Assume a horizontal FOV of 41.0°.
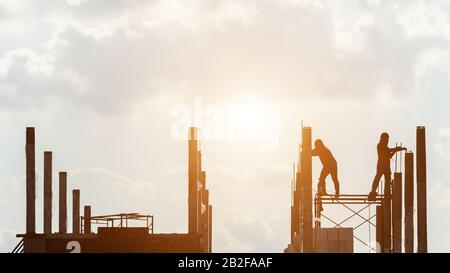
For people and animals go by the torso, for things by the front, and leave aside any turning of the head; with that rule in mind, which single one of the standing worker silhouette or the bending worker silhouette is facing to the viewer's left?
the bending worker silhouette

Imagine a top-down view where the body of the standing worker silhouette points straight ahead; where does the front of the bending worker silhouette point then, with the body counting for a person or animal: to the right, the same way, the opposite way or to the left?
the opposite way

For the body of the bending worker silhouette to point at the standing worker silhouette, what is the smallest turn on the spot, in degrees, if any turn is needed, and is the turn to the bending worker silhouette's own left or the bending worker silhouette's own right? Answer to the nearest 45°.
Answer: approximately 180°

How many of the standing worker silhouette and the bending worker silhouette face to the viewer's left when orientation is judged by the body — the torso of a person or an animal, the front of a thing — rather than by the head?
1

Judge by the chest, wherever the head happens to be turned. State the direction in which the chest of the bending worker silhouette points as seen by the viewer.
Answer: to the viewer's left

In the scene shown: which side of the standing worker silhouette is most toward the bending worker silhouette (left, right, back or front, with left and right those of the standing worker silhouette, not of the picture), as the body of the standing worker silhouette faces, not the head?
back

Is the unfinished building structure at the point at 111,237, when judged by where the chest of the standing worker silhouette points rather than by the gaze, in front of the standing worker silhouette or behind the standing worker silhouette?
behind

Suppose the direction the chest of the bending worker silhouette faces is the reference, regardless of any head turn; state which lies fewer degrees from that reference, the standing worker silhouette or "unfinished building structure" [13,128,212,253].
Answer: the unfinished building structure

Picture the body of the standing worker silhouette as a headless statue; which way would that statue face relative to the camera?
to the viewer's right
